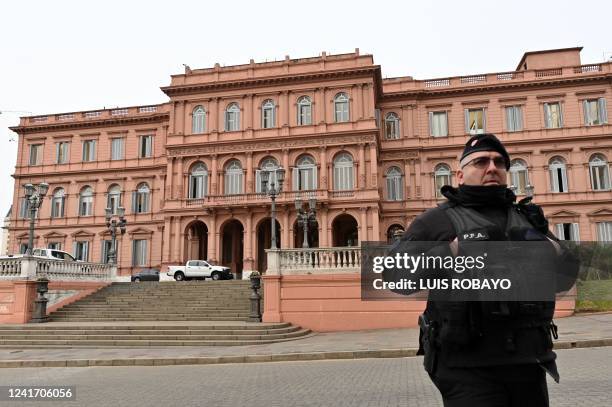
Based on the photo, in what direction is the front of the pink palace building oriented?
toward the camera

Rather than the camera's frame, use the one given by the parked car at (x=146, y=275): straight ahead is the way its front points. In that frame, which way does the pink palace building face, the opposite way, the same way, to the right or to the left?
to the left

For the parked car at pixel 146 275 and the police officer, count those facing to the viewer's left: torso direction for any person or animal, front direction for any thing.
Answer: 1

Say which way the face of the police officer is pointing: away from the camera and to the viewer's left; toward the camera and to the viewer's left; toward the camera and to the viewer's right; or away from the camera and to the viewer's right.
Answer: toward the camera and to the viewer's right

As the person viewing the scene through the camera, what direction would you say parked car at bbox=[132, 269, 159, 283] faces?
facing to the left of the viewer

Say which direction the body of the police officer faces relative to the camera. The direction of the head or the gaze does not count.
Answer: toward the camera

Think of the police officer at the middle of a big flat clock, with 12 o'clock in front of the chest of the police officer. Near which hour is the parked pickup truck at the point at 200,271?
The parked pickup truck is roughly at 5 o'clock from the police officer.

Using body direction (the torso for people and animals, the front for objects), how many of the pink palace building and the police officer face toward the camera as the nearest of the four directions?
2

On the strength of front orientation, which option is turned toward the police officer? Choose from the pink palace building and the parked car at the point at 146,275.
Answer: the pink palace building

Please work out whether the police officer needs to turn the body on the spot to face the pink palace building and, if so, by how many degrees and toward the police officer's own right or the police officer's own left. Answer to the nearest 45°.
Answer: approximately 180°
